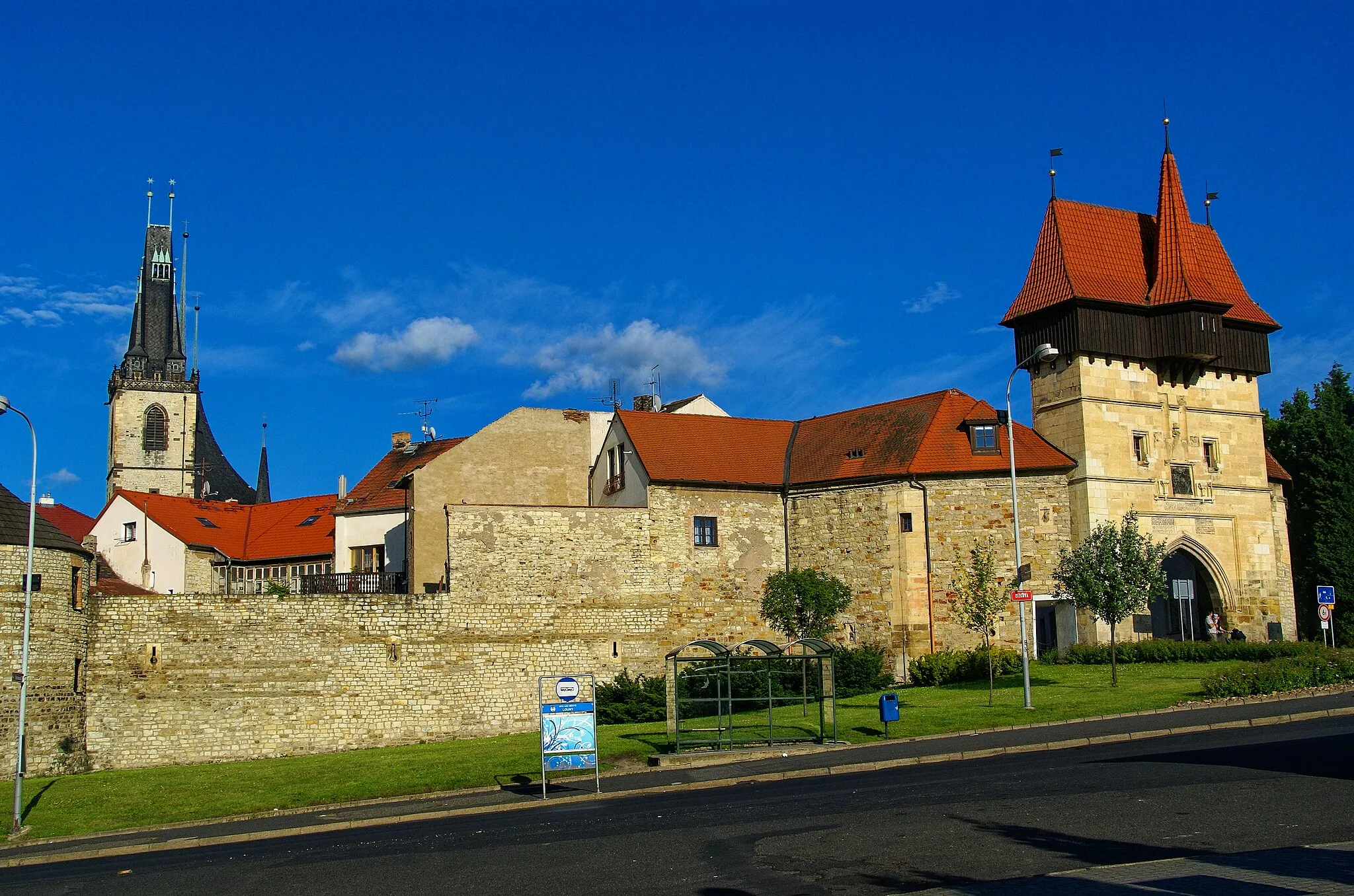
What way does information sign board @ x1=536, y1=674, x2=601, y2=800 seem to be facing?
toward the camera

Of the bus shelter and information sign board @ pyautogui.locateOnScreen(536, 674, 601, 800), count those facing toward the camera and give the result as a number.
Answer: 2

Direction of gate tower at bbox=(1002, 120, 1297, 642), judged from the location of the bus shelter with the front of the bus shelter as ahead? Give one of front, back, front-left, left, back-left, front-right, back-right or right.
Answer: back-left

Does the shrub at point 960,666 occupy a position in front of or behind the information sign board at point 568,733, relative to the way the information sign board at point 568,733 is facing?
behind

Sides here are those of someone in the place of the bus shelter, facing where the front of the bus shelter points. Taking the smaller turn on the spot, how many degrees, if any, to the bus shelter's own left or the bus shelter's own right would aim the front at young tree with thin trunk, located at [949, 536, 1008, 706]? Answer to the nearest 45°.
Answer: approximately 135° to the bus shelter's own left

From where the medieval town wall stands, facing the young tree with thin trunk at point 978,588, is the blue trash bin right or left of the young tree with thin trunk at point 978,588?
right

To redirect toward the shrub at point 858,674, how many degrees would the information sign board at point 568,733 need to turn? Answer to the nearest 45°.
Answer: approximately 135° to its left

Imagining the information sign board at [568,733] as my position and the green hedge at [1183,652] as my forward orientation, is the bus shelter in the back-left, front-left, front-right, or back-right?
front-left

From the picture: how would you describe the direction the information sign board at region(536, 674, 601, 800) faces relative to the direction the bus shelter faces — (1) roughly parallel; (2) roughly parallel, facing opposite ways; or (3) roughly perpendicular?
roughly parallel

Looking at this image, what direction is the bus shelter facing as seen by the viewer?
toward the camera

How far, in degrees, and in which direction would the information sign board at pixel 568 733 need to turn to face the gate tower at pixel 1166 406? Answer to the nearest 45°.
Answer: approximately 135° to its left

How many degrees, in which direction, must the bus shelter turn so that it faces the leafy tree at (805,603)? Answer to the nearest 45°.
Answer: approximately 180°
